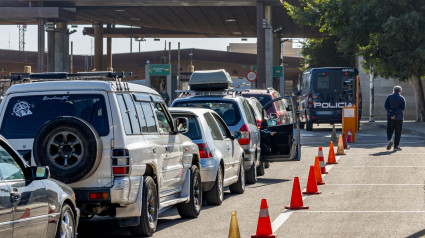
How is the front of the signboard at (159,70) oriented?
toward the camera

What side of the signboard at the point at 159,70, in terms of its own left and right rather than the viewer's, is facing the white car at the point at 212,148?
front

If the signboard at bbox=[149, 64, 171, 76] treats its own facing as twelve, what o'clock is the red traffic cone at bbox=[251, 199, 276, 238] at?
The red traffic cone is roughly at 12 o'clock from the signboard.

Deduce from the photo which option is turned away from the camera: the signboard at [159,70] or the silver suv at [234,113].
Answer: the silver suv

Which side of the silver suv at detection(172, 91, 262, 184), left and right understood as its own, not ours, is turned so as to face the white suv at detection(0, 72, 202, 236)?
back

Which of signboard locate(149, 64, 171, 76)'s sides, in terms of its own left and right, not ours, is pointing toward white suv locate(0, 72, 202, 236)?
front

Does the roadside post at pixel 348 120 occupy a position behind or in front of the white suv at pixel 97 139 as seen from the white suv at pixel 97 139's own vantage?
in front

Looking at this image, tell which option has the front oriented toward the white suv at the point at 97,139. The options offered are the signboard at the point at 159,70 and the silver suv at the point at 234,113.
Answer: the signboard

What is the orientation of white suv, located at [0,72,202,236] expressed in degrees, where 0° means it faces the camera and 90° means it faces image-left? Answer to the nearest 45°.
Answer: approximately 225°

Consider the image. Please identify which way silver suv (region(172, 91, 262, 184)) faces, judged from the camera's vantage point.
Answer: facing away from the viewer
